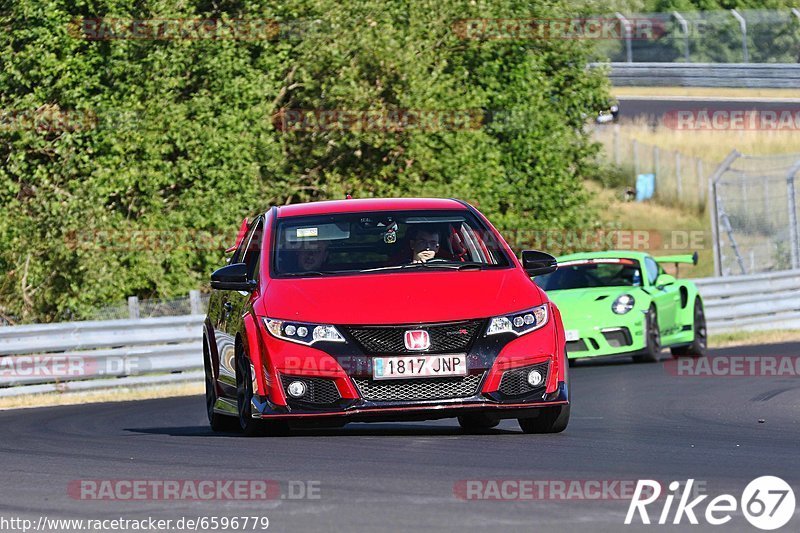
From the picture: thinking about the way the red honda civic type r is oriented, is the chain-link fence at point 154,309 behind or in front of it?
behind

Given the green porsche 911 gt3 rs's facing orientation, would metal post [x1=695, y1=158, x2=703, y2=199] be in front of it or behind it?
behind

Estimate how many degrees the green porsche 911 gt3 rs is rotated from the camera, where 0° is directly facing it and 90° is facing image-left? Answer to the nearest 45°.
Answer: approximately 45°

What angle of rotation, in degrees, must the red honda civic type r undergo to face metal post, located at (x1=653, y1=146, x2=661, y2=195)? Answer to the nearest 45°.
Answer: approximately 180°
